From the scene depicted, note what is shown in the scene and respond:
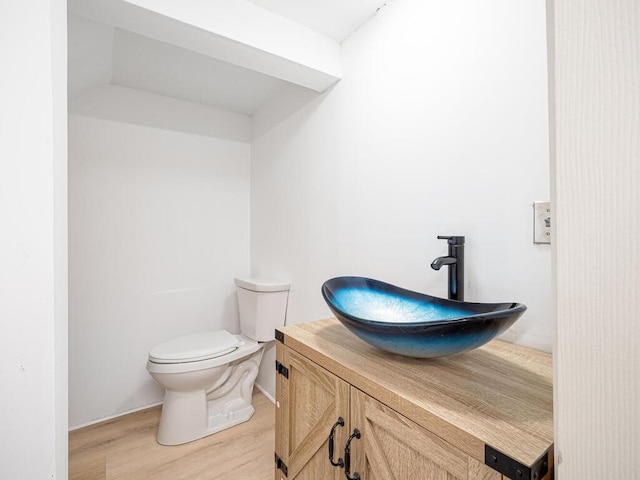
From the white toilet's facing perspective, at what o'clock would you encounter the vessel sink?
The vessel sink is roughly at 10 o'clock from the white toilet.

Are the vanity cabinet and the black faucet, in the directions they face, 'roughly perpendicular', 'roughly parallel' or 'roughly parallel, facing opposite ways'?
roughly parallel

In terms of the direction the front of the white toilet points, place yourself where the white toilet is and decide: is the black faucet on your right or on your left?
on your left

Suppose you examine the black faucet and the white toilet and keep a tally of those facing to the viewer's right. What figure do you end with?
0

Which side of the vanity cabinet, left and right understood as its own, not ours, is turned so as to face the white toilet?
right

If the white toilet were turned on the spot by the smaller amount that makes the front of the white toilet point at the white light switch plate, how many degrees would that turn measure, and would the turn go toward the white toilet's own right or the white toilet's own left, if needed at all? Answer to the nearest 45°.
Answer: approximately 90° to the white toilet's own left

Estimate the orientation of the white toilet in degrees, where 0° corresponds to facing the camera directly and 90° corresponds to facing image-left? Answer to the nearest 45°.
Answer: approximately 45°

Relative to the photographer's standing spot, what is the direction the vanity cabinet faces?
facing the viewer and to the left of the viewer
